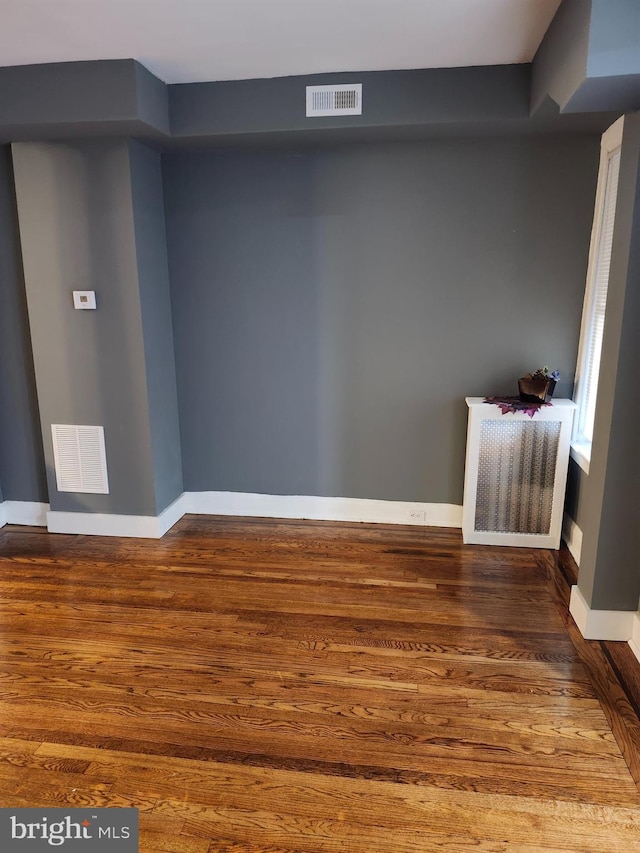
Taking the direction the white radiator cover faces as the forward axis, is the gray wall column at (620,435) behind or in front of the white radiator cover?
in front

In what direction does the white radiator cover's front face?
toward the camera
